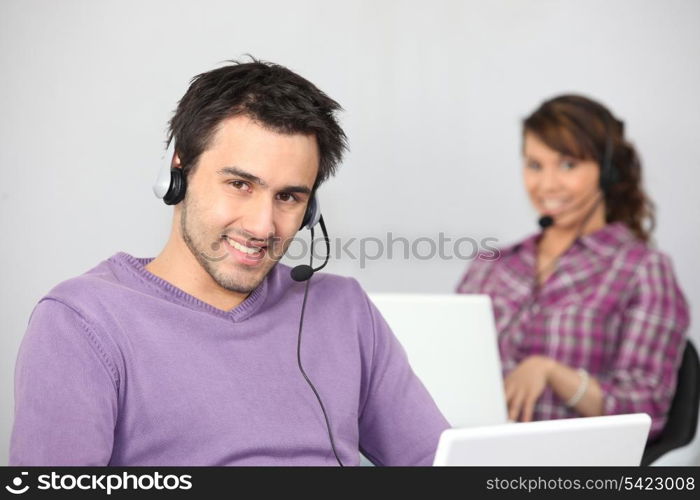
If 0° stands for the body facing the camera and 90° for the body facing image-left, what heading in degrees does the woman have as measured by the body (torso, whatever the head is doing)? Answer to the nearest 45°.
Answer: approximately 45°

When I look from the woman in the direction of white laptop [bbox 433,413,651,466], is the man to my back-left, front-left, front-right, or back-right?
front-right

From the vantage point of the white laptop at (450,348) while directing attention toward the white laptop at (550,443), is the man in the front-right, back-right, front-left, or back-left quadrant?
front-right

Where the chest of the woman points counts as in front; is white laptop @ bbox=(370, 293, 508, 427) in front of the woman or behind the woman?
in front

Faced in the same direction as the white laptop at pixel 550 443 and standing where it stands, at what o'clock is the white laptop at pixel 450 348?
the white laptop at pixel 450 348 is roughly at 1 o'clock from the white laptop at pixel 550 443.

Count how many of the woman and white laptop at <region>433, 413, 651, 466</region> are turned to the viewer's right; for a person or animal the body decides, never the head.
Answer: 0

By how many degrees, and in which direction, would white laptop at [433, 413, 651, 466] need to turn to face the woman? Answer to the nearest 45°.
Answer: approximately 45° to its right

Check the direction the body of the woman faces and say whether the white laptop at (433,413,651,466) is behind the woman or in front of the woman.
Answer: in front

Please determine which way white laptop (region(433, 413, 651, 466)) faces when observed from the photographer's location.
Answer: facing away from the viewer and to the left of the viewer
